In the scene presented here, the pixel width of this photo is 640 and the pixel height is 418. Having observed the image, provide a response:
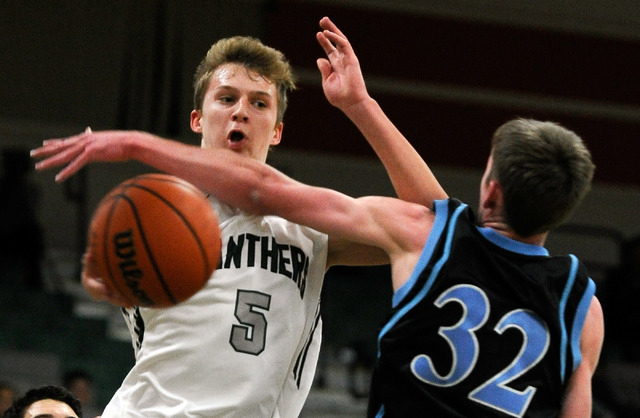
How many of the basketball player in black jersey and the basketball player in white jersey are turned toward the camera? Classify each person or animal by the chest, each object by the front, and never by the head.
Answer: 1

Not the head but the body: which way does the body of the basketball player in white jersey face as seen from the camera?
toward the camera

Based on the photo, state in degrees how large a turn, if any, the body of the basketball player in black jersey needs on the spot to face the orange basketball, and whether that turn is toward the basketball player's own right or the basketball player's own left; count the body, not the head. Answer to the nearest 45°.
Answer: approximately 45° to the basketball player's own left

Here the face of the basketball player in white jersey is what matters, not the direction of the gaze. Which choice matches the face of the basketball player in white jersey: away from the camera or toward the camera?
toward the camera

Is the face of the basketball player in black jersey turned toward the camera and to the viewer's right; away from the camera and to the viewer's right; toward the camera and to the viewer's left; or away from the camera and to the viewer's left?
away from the camera and to the viewer's left

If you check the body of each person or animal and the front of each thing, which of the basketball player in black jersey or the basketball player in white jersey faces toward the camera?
the basketball player in white jersey

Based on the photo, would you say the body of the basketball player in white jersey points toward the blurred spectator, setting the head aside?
no

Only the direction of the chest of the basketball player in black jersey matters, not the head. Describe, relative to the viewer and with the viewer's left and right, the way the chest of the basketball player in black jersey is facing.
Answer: facing away from the viewer and to the left of the viewer

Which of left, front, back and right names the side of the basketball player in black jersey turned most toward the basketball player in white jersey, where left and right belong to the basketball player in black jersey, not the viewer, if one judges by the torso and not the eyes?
front
